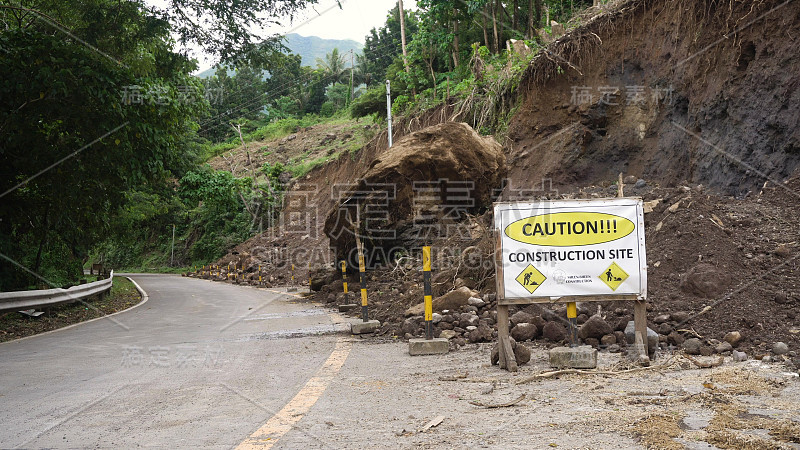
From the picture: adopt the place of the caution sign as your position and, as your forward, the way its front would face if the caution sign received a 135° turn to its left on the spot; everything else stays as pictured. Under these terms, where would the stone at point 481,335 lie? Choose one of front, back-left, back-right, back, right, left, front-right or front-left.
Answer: left

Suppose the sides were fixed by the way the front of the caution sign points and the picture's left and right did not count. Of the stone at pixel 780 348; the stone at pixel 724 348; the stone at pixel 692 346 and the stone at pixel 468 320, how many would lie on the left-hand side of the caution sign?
3

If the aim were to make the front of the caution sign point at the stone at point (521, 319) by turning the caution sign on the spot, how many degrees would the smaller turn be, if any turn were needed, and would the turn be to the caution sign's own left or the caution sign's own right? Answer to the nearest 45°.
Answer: approximately 135° to the caution sign's own right

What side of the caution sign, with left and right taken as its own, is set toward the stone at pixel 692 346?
left

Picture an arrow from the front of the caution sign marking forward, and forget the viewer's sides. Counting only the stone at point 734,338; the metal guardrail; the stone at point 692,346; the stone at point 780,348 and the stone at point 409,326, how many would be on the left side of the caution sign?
3

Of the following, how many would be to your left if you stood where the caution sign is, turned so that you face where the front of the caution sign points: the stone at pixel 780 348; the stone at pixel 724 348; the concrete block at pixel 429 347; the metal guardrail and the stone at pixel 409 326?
2

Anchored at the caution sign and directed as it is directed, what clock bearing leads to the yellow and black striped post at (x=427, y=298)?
The yellow and black striped post is roughly at 4 o'clock from the caution sign.

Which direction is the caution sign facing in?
toward the camera

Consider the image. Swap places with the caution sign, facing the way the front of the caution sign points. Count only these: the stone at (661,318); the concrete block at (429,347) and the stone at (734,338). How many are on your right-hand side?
1

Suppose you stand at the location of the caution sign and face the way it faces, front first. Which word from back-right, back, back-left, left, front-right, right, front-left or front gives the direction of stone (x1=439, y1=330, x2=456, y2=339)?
back-right

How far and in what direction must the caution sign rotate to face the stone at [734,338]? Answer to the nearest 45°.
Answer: approximately 90° to its left
